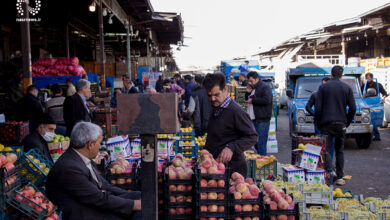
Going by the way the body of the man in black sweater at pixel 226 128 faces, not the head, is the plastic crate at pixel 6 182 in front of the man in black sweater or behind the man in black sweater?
in front

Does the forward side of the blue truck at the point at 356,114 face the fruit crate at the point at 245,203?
yes

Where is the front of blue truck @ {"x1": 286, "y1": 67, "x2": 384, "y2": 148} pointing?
toward the camera

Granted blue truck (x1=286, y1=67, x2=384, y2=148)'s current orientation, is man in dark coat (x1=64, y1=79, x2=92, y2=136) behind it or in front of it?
in front

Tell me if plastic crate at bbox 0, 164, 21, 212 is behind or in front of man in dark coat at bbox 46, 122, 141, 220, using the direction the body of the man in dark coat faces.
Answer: behind

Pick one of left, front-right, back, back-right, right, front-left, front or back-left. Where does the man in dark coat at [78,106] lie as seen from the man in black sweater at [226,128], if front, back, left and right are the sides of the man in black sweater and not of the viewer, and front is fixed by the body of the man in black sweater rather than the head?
right

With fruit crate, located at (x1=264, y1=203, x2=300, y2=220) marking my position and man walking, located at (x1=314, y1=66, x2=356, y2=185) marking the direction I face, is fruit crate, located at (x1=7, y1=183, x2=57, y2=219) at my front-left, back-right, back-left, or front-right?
back-left

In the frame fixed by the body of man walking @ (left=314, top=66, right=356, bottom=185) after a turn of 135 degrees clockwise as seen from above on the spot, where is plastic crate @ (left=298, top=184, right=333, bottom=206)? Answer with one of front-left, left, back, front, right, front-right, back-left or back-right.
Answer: front-right

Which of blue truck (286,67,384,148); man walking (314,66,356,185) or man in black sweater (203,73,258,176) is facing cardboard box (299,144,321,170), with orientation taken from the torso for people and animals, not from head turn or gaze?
the blue truck

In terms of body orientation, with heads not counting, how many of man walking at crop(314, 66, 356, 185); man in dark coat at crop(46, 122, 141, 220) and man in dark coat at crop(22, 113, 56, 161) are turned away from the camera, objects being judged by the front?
1

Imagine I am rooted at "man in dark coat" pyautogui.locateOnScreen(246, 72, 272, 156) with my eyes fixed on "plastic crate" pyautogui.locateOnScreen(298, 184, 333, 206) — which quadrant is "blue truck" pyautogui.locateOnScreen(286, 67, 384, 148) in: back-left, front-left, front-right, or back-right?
back-left
